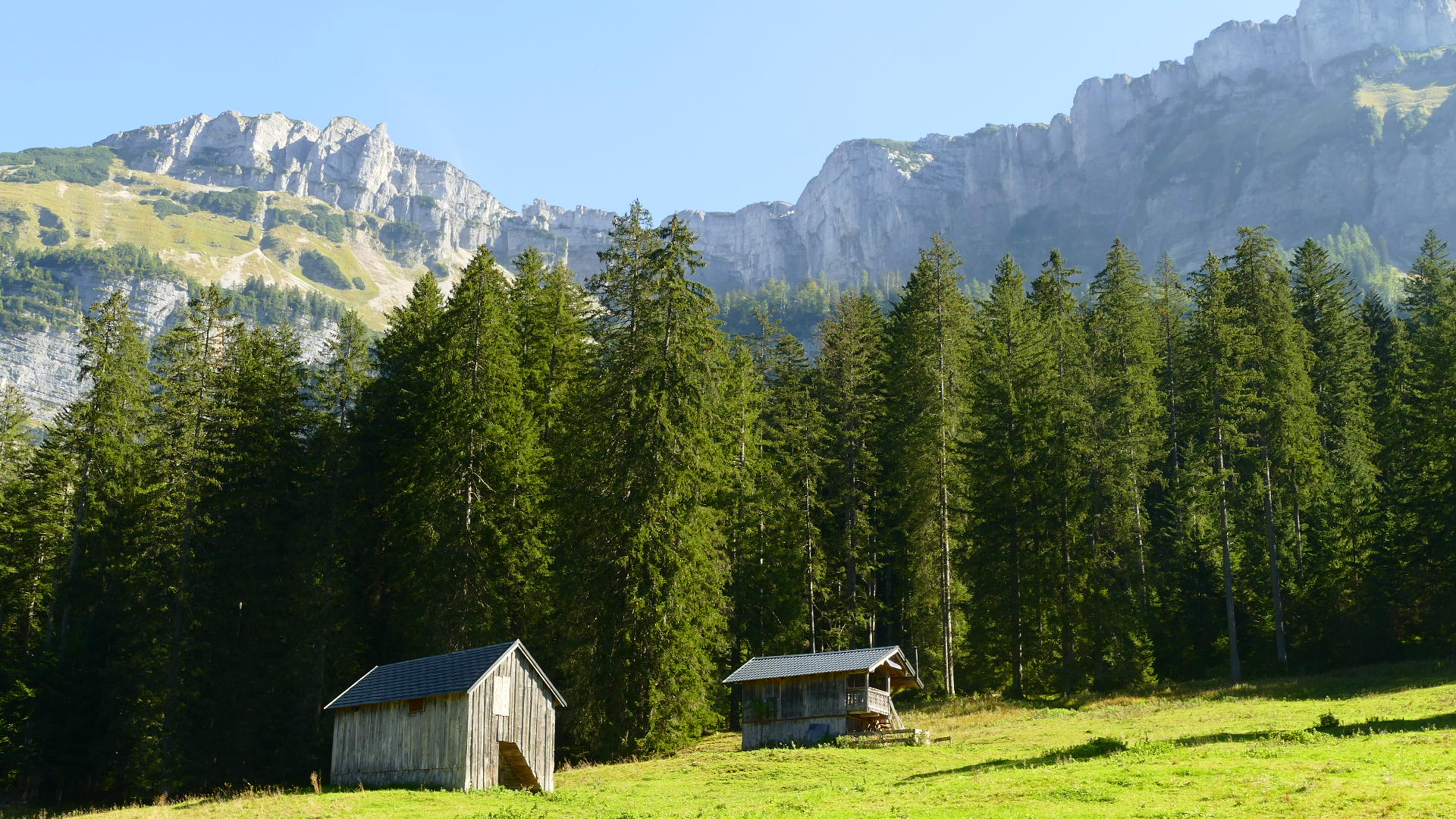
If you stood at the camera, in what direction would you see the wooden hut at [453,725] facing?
facing the viewer and to the right of the viewer

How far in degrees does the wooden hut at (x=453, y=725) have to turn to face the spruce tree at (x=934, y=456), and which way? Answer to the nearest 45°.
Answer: approximately 90° to its left

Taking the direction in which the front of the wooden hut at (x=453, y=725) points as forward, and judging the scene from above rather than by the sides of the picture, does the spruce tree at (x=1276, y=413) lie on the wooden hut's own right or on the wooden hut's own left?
on the wooden hut's own left

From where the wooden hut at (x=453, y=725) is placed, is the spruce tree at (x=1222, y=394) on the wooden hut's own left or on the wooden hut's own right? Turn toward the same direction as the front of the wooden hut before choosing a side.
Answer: on the wooden hut's own left

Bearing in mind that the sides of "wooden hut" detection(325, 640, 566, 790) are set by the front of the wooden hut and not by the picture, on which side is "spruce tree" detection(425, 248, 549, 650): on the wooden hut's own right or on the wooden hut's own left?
on the wooden hut's own left

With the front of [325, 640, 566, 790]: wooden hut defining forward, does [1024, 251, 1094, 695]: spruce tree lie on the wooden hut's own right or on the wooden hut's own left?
on the wooden hut's own left

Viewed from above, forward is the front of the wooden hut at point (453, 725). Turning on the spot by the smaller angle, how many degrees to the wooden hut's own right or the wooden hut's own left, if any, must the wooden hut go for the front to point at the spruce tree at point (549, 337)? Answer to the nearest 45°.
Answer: approximately 135° to the wooden hut's own left

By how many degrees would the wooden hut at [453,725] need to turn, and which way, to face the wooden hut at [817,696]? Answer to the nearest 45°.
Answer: approximately 90° to its left

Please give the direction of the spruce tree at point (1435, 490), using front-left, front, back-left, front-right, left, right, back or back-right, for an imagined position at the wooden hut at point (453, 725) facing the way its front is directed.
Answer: front-left

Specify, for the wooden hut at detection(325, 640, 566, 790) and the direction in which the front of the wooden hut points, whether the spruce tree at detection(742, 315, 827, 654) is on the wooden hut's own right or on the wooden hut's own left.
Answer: on the wooden hut's own left
